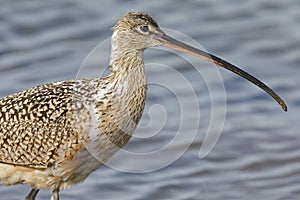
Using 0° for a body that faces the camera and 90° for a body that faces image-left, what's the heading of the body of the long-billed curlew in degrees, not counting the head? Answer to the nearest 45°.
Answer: approximately 270°
